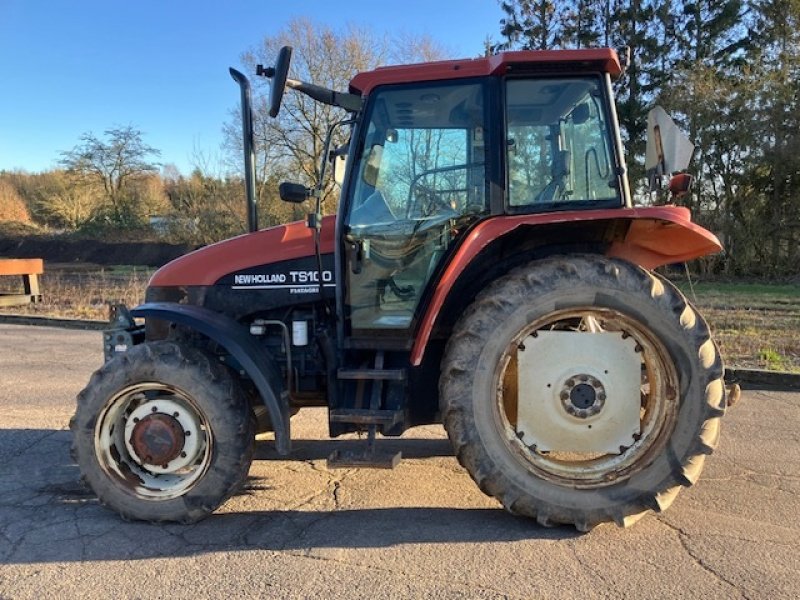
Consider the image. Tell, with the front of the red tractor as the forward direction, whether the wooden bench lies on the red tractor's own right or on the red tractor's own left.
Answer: on the red tractor's own right

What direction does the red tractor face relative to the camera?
to the viewer's left
